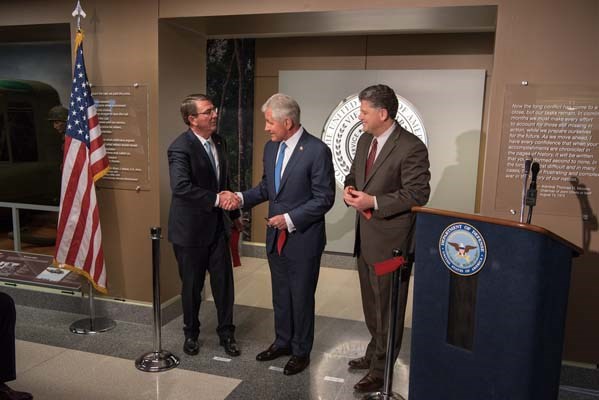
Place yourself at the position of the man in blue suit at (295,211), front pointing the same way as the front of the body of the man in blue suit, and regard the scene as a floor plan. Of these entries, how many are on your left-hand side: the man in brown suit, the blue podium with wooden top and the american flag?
2

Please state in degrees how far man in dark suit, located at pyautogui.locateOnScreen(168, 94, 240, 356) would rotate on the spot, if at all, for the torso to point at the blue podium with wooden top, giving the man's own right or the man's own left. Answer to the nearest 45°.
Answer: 0° — they already face it

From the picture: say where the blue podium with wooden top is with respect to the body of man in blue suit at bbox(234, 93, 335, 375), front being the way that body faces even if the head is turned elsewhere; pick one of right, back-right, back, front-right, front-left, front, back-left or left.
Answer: left

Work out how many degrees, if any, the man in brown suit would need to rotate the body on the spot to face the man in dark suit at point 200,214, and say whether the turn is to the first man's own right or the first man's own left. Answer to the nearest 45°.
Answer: approximately 45° to the first man's own right

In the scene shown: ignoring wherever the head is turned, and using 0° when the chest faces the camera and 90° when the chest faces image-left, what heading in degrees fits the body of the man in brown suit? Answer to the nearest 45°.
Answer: approximately 45°

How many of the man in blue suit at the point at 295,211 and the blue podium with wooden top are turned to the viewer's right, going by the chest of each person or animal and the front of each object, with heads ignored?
0

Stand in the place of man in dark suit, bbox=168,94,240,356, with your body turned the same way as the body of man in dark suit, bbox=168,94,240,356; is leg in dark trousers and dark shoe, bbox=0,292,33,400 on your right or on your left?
on your right

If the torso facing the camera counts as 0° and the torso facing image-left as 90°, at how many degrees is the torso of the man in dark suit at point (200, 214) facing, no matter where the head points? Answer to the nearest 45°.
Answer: approximately 315°

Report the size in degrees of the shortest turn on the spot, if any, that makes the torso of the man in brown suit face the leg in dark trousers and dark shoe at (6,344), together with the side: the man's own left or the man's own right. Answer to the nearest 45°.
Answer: approximately 45° to the man's own right

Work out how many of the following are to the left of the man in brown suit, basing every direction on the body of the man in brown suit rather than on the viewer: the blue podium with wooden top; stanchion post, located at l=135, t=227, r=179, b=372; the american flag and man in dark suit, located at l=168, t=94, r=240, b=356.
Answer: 1

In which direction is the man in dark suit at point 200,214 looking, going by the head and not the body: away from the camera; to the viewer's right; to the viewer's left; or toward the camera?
to the viewer's right
